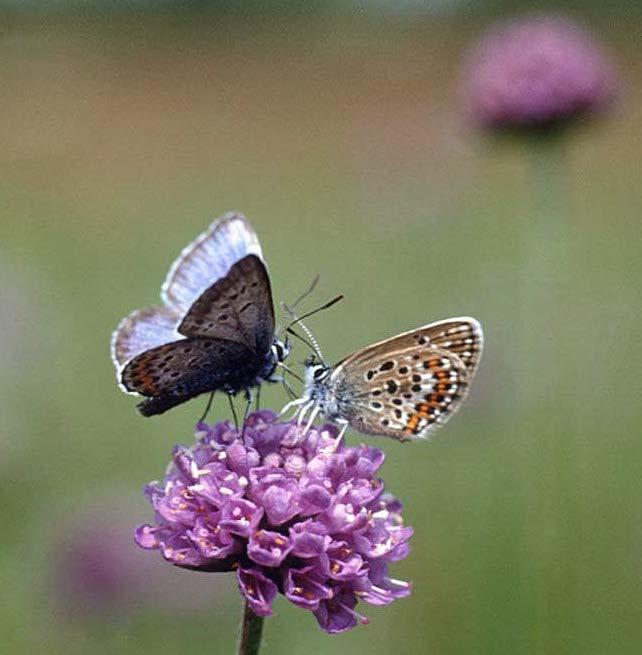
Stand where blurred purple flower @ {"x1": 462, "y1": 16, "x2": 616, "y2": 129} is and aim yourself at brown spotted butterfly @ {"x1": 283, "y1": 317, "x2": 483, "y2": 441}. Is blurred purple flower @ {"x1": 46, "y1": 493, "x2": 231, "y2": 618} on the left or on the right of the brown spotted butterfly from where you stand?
right

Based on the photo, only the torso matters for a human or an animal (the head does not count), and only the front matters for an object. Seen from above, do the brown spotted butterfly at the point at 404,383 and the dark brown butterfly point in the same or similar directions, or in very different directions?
very different directions

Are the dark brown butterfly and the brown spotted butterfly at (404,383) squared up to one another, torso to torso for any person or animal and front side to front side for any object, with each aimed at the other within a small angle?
yes

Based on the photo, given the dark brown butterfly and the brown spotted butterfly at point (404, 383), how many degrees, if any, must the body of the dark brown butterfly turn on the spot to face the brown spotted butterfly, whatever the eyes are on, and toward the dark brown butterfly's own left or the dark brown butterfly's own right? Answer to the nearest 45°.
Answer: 0° — it already faces it

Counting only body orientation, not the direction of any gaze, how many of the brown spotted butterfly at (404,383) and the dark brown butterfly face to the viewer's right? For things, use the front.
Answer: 1

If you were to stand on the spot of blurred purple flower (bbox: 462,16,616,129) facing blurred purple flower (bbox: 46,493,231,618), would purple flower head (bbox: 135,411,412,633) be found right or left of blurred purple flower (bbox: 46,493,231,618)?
left

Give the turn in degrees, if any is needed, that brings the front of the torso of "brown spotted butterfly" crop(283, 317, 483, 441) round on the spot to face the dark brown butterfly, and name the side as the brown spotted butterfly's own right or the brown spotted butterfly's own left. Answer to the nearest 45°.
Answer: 0° — it already faces it

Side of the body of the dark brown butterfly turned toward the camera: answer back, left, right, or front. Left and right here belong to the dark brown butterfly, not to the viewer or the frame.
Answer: right

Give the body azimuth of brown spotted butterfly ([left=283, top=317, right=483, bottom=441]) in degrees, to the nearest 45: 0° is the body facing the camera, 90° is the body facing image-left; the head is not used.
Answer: approximately 90°

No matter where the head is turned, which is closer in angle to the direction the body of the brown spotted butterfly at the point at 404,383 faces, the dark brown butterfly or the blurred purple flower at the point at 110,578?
the dark brown butterfly
